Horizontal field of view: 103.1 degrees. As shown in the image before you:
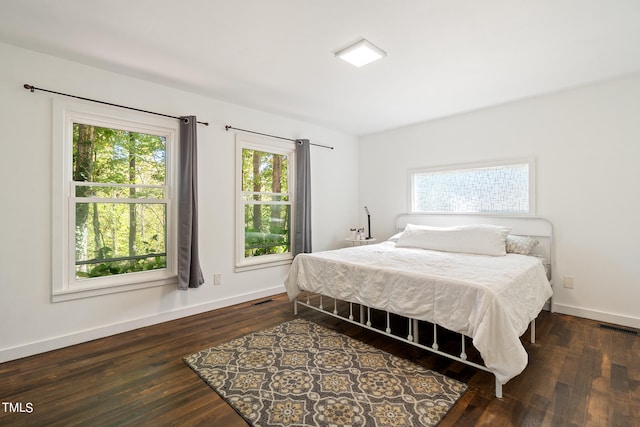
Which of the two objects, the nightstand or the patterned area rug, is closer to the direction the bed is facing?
the patterned area rug

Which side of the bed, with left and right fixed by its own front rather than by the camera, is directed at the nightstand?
right

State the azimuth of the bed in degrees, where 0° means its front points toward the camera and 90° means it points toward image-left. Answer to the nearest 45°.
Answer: approximately 45°

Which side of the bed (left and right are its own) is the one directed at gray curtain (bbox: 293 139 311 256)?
right

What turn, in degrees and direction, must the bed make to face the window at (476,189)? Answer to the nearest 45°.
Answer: approximately 135° to its right

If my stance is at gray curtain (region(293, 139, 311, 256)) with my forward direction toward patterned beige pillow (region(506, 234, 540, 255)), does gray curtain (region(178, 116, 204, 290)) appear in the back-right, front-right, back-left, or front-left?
back-right

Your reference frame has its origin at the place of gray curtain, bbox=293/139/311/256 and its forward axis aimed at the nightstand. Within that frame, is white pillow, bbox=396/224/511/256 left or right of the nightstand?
right
